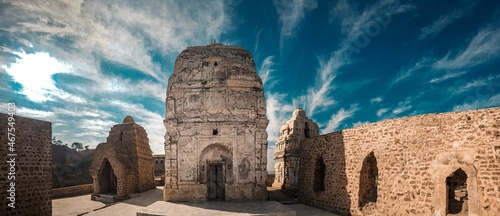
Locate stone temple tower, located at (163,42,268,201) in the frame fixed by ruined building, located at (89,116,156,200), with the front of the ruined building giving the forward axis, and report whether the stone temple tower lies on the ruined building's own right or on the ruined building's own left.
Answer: on the ruined building's own left

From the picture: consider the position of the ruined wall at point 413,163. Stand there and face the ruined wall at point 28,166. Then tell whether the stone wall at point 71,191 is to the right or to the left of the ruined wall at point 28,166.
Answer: right

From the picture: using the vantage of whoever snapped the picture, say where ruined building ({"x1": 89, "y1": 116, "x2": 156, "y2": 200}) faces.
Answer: facing the viewer and to the left of the viewer

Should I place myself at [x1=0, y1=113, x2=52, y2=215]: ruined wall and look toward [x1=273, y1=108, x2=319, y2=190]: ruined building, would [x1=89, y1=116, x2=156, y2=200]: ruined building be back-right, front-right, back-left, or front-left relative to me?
front-left

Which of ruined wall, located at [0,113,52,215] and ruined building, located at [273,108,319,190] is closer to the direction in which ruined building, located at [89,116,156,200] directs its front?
the ruined wall

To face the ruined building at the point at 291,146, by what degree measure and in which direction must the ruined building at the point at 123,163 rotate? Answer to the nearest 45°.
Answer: approximately 135° to its left

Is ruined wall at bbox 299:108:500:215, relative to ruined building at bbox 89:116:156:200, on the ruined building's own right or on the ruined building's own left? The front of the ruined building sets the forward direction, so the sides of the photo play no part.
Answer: on the ruined building's own left

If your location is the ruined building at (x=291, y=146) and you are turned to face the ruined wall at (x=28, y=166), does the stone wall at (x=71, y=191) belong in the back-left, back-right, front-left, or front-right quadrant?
front-right

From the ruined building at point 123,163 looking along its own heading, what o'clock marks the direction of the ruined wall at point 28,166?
The ruined wall is roughly at 11 o'clock from the ruined building.
